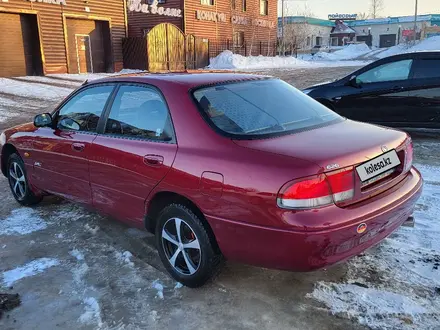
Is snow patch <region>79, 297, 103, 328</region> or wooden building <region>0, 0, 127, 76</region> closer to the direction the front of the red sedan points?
the wooden building

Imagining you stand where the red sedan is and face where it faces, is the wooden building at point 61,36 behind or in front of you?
in front

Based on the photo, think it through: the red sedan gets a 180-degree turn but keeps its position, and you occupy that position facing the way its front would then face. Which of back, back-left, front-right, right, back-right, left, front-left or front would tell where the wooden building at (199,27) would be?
back-left

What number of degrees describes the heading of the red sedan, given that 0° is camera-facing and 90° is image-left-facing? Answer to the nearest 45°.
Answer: approximately 135°
